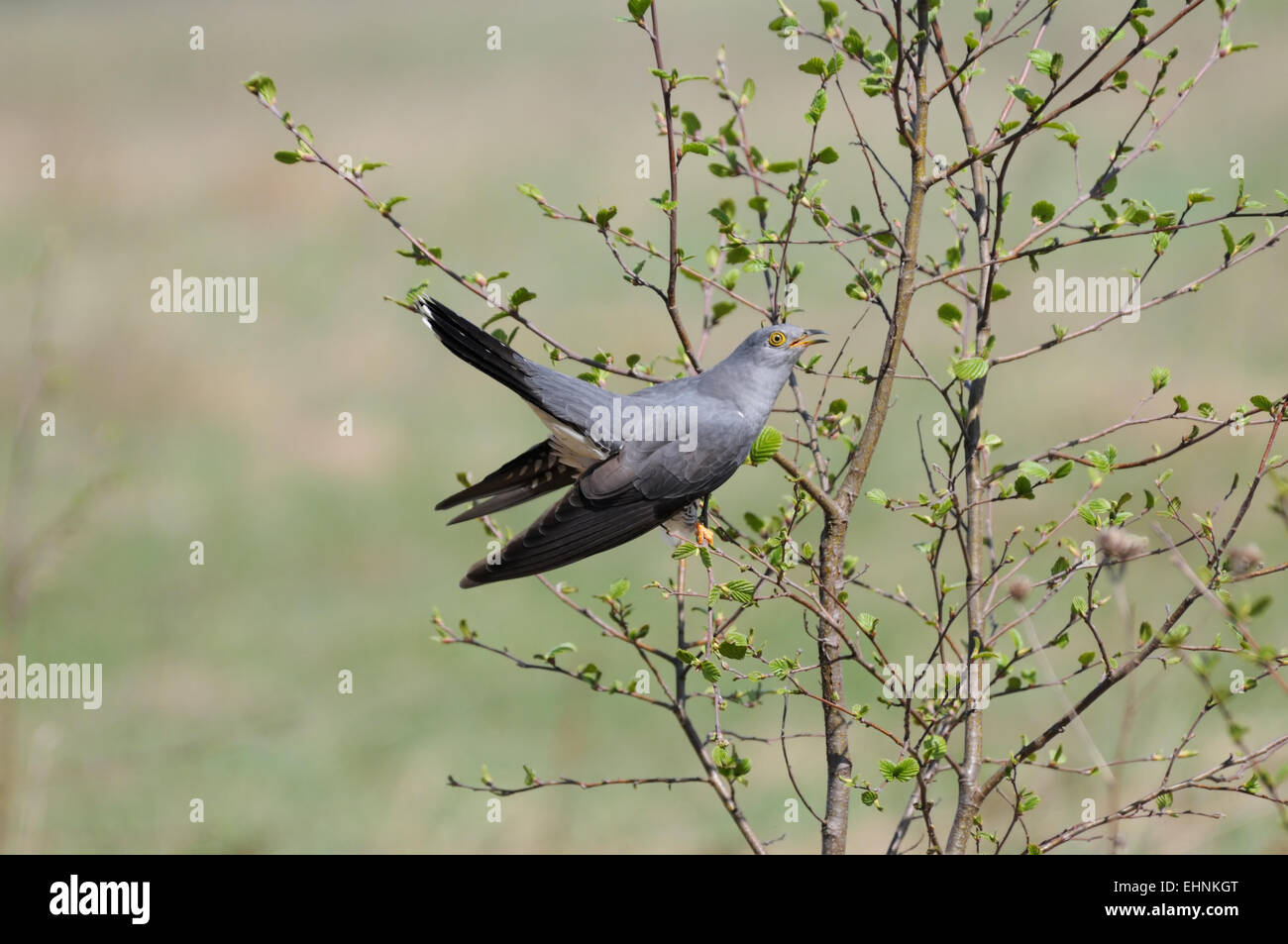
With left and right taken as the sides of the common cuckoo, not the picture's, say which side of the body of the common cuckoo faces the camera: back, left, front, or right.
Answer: right
